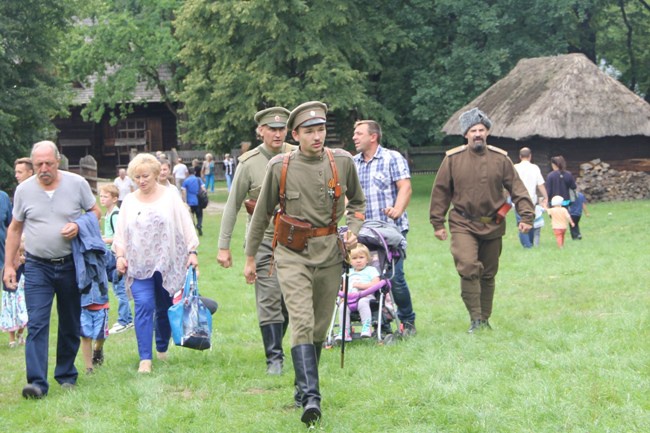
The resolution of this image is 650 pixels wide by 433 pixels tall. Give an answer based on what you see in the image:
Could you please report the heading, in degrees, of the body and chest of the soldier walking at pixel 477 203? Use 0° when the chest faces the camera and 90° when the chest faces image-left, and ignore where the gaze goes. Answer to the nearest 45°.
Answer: approximately 0°

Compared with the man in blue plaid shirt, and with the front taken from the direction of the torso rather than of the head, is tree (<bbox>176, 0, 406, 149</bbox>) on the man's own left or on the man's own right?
on the man's own right

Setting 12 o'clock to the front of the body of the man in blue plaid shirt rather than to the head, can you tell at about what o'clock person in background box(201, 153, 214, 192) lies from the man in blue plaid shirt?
The person in background is roughly at 4 o'clock from the man in blue plaid shirt.

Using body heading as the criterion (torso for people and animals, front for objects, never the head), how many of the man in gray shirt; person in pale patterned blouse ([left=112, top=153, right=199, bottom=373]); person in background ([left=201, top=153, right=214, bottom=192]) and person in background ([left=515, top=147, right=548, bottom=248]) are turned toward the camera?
3

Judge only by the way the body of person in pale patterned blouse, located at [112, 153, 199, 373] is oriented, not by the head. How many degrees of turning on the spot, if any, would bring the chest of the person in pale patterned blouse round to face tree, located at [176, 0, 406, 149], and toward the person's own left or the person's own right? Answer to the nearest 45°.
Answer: approximately 180°

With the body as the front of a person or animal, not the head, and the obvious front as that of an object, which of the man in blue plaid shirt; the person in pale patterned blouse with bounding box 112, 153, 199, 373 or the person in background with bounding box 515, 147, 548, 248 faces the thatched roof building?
the person in background with bounding box 515, 147, 548, 248

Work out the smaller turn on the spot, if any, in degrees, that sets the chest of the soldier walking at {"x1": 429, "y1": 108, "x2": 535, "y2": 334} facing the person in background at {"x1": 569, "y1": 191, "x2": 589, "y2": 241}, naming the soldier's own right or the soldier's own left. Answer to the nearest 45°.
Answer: approximately 180°

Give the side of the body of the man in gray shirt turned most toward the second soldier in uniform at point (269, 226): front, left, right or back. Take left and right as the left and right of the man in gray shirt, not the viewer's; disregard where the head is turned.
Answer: left

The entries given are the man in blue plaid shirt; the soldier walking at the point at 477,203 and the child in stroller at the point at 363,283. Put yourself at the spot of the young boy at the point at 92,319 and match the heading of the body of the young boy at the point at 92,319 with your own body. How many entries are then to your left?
3

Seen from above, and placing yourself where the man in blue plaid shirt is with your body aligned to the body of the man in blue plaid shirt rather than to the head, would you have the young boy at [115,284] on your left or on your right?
on your right

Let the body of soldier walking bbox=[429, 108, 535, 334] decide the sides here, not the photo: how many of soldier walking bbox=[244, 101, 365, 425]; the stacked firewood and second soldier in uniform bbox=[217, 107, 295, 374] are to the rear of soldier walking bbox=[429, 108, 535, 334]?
1
